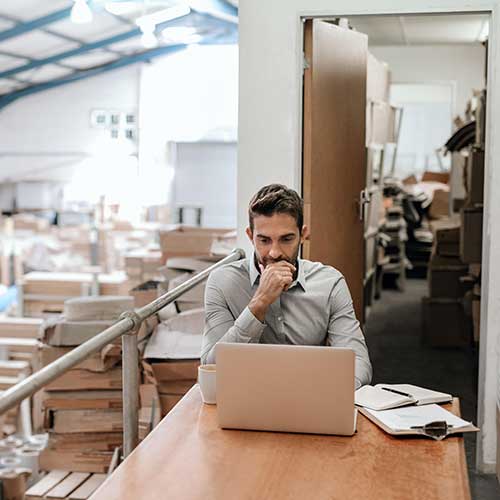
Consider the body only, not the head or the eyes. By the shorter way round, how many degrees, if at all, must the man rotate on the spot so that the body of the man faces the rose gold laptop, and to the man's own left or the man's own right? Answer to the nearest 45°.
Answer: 0° — they already face it

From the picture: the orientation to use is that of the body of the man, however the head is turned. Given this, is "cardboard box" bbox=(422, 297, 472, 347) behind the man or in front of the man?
behind

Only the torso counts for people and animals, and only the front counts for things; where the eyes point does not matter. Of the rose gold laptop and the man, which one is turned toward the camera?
the man

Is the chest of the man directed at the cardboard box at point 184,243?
no

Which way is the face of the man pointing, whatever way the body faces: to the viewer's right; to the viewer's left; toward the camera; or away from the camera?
toward the camera

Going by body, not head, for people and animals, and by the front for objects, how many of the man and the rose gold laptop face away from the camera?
1

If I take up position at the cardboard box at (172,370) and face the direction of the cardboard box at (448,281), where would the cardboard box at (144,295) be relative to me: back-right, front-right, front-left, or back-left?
front-left

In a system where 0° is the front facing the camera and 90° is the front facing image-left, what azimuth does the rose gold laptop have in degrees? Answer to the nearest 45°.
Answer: approximately 180°

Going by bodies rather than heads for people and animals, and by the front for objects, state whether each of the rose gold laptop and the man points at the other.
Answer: yes

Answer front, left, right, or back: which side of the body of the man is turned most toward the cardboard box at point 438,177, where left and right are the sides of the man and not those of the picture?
back

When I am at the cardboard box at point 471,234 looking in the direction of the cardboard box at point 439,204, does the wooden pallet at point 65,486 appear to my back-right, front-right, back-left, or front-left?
back-left

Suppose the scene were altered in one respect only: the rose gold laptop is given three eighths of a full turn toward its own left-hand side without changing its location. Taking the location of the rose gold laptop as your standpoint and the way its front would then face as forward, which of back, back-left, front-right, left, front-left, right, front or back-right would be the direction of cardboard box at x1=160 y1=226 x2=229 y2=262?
back-right

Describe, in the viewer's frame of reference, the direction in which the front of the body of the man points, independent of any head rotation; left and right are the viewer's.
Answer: facing the viewer

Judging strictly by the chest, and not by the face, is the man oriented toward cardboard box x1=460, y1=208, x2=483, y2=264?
no

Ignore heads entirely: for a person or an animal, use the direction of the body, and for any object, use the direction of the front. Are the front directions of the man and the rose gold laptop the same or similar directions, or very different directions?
very different directions

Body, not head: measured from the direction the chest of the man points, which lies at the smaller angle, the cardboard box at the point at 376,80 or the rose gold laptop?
the rose gold laptop
